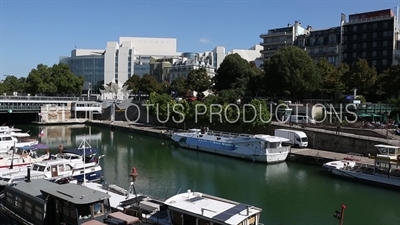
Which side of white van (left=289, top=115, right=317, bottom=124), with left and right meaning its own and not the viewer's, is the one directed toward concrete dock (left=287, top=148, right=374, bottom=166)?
right

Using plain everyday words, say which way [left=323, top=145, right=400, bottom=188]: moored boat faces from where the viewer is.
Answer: facing away from the viewer and to the left of the viewer

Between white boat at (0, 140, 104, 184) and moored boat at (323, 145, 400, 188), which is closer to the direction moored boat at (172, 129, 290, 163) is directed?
the white boat

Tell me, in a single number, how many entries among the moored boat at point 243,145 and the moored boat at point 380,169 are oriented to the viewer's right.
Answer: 0

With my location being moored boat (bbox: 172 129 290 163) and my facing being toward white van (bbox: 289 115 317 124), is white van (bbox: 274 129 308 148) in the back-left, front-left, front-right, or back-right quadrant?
front-right

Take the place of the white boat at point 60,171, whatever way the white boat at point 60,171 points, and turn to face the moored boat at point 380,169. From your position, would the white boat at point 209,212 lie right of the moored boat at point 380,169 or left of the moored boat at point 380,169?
right

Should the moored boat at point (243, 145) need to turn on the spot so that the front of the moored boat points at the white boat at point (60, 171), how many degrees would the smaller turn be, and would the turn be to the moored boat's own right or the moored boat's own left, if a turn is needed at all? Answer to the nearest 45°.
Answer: approximately 90° to the moored boat's own left

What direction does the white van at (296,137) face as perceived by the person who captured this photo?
facing the viewer and to the right of the viewer

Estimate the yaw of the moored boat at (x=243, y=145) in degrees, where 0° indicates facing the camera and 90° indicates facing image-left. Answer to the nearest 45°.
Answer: approximately 135°

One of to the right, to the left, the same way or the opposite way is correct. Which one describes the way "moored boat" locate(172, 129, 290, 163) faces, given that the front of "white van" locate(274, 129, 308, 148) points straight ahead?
the opposite way

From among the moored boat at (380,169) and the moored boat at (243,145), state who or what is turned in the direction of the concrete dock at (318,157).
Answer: the moored boat at (380,169)

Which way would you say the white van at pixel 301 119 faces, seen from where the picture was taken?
facing to the right of the viewer
